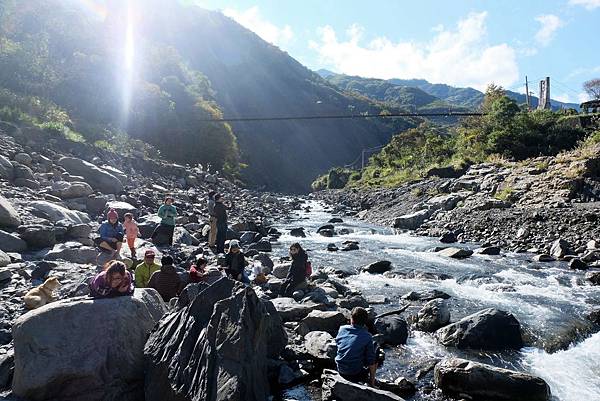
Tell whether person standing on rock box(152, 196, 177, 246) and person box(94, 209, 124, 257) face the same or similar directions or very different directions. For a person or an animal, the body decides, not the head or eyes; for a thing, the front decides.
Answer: same or similar directions

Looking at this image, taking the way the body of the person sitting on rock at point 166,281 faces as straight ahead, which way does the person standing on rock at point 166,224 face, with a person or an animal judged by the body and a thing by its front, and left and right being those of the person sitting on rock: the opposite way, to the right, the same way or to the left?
the opposite way

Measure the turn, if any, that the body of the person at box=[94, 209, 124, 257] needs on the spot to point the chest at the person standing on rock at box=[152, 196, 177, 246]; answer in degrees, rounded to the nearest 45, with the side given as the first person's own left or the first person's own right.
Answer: approximately 135° to the first person's own left

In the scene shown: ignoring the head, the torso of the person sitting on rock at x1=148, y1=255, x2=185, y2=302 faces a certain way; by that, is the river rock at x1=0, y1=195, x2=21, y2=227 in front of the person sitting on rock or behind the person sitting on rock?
in front

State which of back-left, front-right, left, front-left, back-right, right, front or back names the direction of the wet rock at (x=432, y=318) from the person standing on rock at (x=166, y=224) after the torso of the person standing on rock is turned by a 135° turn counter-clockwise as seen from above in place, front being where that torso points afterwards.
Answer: right

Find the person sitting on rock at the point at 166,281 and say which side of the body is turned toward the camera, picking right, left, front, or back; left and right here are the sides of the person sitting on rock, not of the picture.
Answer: back

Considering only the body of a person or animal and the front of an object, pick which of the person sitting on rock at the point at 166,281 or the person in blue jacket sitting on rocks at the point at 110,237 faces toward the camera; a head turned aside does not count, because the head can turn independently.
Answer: the person in blue jacket sitting on rocks

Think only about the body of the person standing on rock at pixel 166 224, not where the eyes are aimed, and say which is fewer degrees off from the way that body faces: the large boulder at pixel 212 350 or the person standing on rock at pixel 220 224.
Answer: the large boulder

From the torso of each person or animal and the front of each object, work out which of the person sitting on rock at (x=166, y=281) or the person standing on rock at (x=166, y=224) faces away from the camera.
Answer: the person sitting on rock

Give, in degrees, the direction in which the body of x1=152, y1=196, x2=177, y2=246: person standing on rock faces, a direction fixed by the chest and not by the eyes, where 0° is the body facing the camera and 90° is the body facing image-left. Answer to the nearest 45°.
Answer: approximately 0°

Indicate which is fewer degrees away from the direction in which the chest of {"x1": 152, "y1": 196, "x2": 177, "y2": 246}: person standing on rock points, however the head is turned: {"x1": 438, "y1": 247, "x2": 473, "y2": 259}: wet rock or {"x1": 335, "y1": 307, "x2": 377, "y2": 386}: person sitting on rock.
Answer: the person sitting on rock

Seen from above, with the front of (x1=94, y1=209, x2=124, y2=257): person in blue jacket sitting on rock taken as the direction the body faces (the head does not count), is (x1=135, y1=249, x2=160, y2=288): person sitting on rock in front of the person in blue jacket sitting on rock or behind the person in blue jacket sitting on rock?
in front

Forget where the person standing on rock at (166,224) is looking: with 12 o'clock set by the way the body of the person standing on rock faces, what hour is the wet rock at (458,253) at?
The wet rock is roughly at 9 o'clock from the person standing on rock.

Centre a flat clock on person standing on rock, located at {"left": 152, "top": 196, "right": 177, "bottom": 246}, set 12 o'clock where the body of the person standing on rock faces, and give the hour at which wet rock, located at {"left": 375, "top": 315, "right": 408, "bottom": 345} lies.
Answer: The wet rock is roughly at 11 o'clock from the person standing on rock.

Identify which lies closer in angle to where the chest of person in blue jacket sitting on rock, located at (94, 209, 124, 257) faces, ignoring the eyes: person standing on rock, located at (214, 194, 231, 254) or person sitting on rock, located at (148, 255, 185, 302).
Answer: the person sitting on rock

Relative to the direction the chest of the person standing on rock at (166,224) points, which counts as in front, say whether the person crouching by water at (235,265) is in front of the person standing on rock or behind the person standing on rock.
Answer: in front

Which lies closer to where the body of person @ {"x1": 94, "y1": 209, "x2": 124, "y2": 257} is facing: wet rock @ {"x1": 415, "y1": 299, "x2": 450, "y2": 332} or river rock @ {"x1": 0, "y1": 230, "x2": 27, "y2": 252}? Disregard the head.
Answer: the wet rock

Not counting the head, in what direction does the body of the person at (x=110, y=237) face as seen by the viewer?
toward the camera
